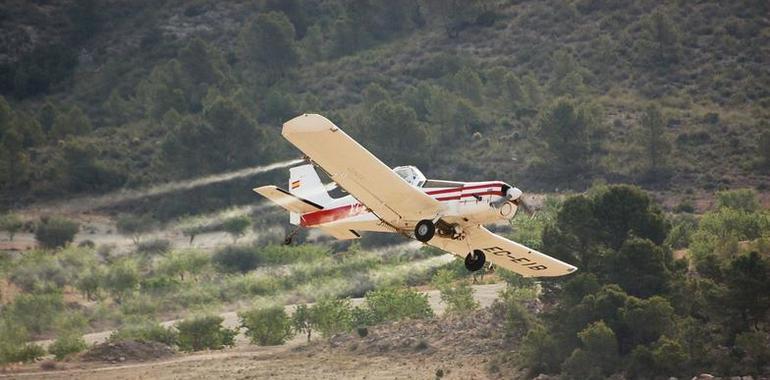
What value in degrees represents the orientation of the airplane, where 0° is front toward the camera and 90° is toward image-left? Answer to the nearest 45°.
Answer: approximately 315°
